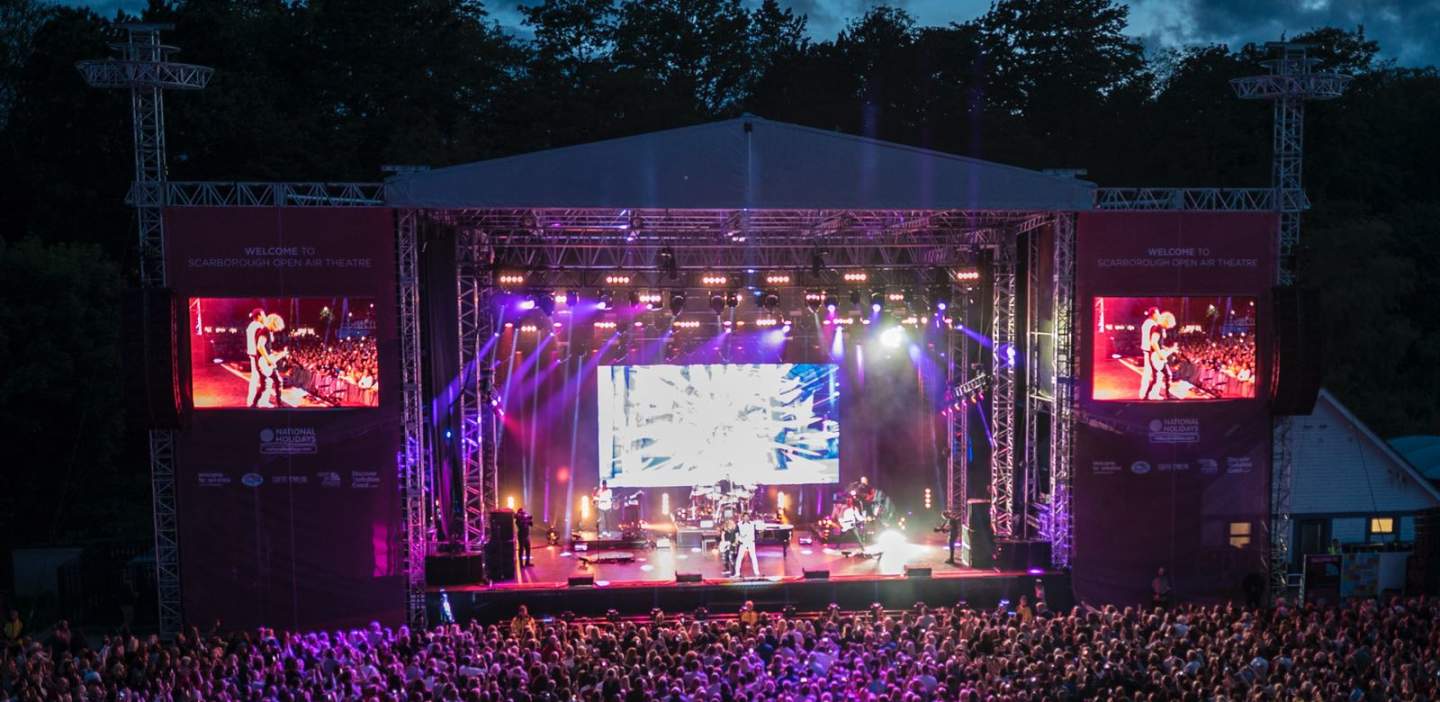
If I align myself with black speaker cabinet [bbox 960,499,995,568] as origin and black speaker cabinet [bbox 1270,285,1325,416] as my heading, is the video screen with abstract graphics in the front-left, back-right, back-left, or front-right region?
back-left

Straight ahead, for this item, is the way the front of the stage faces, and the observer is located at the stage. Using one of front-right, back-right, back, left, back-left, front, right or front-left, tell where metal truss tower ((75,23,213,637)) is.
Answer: right

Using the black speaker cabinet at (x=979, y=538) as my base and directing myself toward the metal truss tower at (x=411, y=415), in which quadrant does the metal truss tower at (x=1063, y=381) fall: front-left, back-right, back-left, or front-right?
back-left

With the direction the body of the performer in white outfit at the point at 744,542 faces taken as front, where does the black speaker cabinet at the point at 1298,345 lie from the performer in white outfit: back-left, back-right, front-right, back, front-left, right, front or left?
left

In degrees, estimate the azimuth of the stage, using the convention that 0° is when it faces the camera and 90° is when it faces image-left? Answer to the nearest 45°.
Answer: approximately 0°

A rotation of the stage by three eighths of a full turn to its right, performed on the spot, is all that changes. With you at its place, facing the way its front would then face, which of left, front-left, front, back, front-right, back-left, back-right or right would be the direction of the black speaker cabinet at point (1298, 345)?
back-right

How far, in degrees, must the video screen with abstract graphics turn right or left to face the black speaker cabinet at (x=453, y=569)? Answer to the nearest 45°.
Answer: approximately 45° to its right

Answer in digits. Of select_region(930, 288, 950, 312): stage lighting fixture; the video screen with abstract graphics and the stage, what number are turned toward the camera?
3

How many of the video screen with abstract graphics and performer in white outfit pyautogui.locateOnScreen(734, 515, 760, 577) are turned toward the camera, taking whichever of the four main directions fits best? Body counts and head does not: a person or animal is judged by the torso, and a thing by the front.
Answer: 2

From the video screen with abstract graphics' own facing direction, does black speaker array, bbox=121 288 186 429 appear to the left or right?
on its right

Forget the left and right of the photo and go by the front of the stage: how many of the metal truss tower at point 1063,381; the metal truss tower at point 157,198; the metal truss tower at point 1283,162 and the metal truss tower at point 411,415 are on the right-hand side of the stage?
2

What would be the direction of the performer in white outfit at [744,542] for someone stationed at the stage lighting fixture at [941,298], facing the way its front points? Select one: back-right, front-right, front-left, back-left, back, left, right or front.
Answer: front-right
